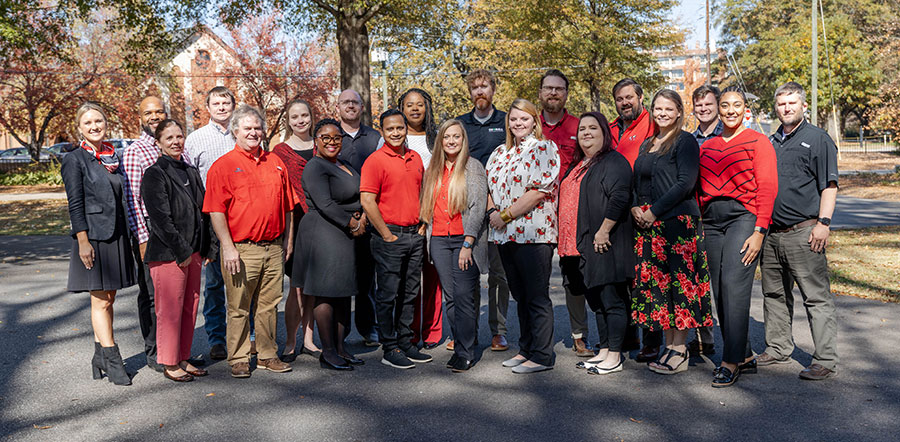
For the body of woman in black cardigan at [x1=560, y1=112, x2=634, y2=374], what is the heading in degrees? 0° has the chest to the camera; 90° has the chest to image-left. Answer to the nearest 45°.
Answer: approximately 45°

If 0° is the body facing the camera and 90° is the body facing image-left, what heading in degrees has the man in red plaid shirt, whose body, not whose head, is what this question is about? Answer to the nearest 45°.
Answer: approximately 315°

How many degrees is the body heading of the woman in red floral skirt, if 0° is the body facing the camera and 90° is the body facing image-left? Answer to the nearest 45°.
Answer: approximately 45°

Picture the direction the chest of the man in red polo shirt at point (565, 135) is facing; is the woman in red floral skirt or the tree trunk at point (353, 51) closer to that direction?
the woman in red floral skirt

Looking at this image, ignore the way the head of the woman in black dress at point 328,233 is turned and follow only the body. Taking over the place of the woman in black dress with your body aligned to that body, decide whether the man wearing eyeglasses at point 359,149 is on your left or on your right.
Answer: on your left

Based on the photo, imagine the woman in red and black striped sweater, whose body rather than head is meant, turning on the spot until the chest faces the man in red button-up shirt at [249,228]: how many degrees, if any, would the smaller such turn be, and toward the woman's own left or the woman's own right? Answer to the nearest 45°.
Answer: approximately 45° to the woman's own right

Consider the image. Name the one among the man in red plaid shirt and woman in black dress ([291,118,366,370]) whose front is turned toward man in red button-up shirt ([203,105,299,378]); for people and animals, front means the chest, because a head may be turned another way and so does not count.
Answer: the man in red plaid shirt

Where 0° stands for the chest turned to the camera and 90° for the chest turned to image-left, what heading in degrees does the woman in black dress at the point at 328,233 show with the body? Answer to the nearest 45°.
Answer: approximately 315°
